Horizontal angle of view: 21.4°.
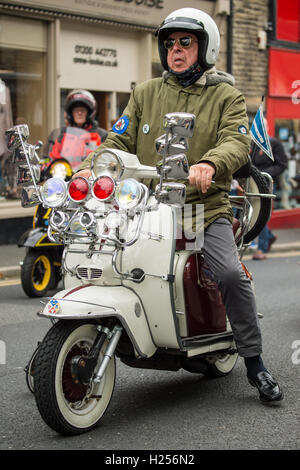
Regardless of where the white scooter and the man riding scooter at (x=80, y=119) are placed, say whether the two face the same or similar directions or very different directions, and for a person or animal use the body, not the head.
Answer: same or similar directions

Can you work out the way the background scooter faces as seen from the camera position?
facing the viewer and to the left of the viewer

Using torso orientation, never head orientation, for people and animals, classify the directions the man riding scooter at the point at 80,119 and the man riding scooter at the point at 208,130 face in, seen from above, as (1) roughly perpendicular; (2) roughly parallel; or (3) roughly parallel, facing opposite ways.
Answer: roughly parallel

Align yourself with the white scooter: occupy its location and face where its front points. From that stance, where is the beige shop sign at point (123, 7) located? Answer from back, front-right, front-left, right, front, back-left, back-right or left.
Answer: back-right

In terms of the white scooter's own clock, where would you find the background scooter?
The background scooter is roughly at 4 o'clock from the white scooter.

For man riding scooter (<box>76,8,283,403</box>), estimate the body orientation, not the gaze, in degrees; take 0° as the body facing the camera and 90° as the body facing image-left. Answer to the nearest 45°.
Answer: approximately 45°

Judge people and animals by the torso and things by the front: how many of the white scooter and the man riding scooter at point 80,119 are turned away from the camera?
0

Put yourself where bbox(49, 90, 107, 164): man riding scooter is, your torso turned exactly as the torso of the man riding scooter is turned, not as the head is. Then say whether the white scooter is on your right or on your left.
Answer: on your left

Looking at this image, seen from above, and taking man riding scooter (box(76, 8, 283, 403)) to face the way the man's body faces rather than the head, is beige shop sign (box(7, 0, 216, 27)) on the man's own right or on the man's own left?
on the man's own right

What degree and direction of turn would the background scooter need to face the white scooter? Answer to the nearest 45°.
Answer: approximately 45° to its left

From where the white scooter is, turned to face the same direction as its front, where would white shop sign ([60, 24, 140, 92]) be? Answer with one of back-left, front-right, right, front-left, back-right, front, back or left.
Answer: back-right

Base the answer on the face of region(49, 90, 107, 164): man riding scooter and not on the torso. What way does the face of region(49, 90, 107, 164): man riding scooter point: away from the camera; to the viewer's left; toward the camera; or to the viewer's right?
toward the camera

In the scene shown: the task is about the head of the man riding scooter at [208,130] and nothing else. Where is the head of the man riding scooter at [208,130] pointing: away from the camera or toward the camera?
toward the camera
